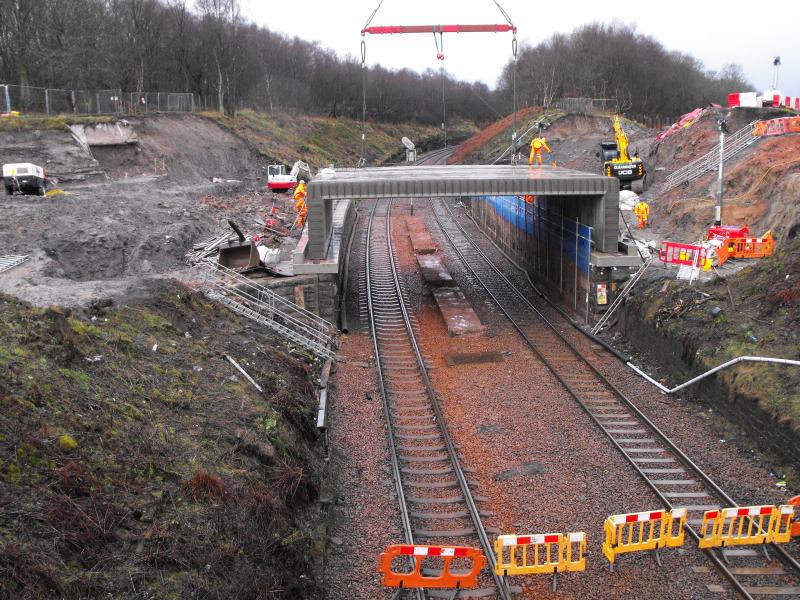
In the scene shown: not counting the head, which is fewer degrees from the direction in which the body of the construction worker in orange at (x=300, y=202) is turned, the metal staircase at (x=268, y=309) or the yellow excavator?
the yellow excavator

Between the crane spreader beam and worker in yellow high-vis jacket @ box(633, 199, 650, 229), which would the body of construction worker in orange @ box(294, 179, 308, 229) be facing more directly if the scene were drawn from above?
the worker in yellow high-vis jacket

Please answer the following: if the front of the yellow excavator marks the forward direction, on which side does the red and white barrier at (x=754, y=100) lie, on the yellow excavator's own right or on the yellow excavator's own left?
on the yellow excavator's own right

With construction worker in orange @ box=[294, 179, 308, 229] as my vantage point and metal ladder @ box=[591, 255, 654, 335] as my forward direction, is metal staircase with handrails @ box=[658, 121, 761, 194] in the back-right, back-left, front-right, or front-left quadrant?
front-left

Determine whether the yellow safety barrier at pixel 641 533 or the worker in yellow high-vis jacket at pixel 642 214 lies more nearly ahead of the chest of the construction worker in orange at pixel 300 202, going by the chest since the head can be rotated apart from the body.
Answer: the worker in yellow high-vis jacket

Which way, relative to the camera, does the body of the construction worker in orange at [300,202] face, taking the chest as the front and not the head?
to the viewer's right

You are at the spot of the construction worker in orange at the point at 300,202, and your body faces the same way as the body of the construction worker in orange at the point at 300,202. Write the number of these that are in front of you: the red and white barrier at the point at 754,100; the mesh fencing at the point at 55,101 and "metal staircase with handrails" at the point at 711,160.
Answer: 2
